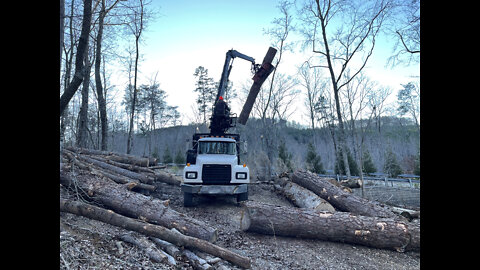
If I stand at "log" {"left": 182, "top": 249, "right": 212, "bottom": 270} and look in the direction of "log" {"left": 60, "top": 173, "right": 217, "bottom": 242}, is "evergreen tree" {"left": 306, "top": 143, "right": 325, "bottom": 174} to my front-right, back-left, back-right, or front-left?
front-right

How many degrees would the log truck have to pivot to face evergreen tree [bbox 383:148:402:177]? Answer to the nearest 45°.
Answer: approximately 135° to its left

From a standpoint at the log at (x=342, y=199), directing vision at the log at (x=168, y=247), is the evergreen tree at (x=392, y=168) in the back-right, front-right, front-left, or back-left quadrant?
back-right

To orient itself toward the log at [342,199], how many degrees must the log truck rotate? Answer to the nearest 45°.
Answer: approximately 90° to its left

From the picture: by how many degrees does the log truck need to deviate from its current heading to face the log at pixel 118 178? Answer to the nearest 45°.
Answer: approximately 90° to its right

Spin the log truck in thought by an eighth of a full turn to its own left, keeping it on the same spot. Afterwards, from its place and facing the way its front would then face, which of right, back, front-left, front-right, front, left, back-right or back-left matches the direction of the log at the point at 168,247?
front-right

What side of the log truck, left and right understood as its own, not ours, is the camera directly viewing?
front

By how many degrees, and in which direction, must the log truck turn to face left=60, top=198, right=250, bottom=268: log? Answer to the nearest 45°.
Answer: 0° — it already faces it

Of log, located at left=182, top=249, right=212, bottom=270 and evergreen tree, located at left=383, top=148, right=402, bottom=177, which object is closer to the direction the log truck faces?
the log

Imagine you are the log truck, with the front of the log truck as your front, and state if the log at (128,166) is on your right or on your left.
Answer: on your right

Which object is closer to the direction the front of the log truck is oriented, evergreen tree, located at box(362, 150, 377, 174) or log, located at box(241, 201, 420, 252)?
the log

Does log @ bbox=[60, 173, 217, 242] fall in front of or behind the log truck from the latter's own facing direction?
in front

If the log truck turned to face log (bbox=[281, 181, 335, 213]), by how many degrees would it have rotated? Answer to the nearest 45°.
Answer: approximately 90° to its left
